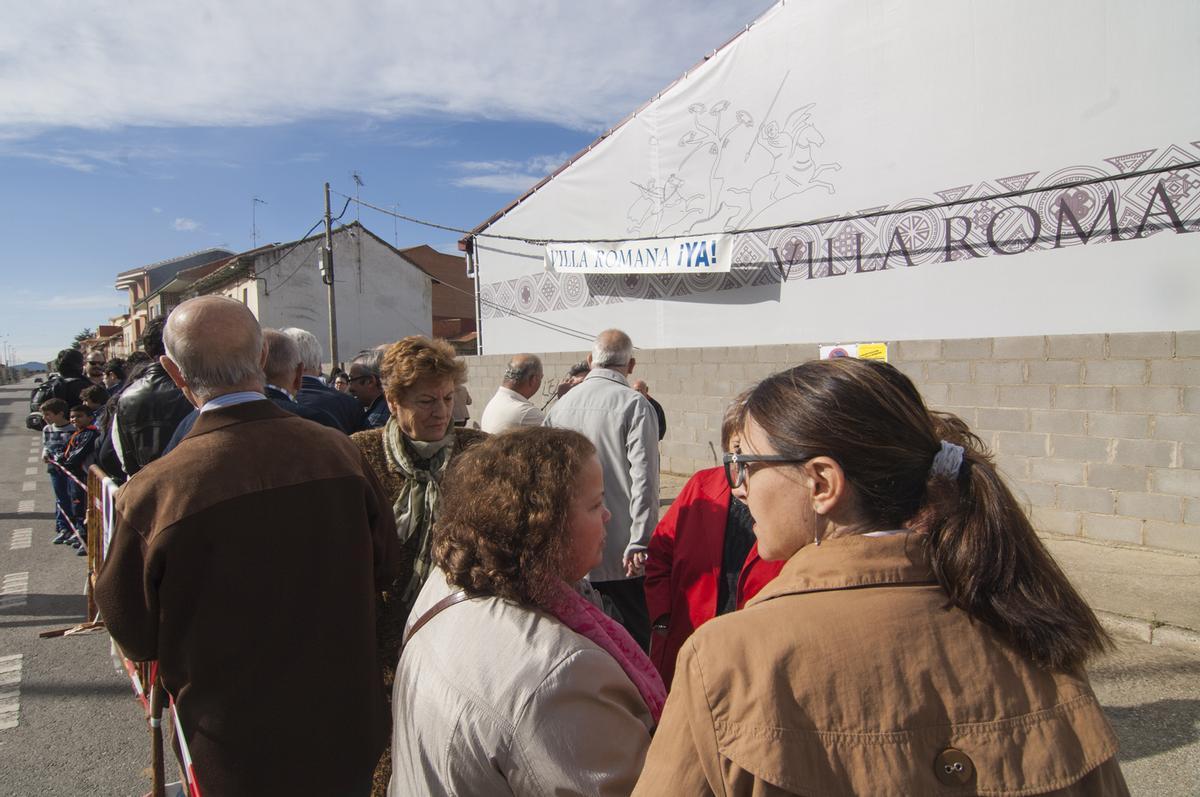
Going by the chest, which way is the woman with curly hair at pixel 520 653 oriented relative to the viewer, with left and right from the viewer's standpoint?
facing away from the viewer and to the right of the viewer

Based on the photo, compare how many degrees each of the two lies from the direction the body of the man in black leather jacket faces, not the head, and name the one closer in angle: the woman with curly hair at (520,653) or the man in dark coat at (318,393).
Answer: the man in dark coat

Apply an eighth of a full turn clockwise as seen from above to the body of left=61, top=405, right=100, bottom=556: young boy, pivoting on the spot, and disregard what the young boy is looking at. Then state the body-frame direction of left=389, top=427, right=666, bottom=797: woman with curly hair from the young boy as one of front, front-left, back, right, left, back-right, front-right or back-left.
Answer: left

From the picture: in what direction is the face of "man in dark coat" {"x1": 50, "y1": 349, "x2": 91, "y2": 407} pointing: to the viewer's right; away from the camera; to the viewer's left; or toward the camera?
away from the camera

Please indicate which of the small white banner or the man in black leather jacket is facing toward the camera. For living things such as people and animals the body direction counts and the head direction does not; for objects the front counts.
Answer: the small white banner

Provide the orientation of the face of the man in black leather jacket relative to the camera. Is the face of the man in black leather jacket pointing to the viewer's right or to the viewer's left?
to the viewer's left

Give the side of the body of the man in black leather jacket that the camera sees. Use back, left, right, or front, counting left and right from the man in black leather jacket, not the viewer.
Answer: back

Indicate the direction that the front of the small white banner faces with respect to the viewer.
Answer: facing the viewer

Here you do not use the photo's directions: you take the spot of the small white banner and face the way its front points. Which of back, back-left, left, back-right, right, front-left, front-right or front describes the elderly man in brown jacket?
front

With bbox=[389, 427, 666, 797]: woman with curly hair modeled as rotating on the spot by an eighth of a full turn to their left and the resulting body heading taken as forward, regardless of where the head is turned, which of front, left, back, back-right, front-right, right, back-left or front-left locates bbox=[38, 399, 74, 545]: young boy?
front-left

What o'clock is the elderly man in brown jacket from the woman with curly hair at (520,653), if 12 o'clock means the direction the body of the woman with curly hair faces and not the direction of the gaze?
The elderly man in brown jacket is roughly at 9 o'clock from the woman with curly hair.

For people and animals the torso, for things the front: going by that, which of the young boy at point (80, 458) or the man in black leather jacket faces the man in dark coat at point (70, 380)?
the man in black leather jacket

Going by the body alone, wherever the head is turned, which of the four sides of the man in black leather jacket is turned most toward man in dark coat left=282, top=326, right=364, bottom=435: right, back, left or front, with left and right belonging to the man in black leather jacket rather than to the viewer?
right

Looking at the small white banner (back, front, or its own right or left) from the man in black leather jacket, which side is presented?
front

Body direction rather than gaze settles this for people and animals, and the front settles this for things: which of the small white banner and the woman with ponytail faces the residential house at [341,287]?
the woman with ponytail
